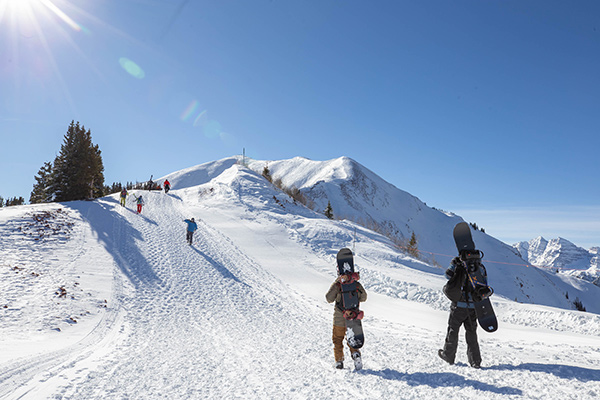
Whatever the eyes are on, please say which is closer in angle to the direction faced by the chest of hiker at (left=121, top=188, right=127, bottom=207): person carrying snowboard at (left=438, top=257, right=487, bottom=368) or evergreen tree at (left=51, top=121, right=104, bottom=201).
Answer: the evergreen tree

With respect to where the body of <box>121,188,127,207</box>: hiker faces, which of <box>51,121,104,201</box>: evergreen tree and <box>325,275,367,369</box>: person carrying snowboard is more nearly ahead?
the evergreen tree

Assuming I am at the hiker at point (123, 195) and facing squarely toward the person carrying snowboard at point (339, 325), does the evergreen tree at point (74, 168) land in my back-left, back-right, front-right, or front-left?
back-right

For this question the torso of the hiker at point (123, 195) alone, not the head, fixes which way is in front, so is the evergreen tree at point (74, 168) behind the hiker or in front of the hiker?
in front

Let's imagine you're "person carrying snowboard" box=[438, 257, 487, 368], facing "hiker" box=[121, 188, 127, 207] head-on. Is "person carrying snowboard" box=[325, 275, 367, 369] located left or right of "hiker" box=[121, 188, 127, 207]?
left

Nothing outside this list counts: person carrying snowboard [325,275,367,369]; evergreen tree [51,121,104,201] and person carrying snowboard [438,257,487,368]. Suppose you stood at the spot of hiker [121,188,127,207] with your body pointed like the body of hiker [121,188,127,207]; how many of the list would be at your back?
2

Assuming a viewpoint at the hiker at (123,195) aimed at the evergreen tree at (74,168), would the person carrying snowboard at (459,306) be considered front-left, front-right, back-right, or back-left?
back-left

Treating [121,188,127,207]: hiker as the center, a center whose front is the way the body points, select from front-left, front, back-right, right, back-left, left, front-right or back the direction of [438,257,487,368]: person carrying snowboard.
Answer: back

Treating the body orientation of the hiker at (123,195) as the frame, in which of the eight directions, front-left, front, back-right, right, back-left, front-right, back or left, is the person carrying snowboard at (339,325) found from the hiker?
back

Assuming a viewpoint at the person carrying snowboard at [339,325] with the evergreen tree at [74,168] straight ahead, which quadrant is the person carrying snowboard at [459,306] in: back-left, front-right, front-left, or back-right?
back-right

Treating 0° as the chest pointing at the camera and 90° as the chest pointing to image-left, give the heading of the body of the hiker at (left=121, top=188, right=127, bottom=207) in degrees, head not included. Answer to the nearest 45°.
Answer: approximately 180°
